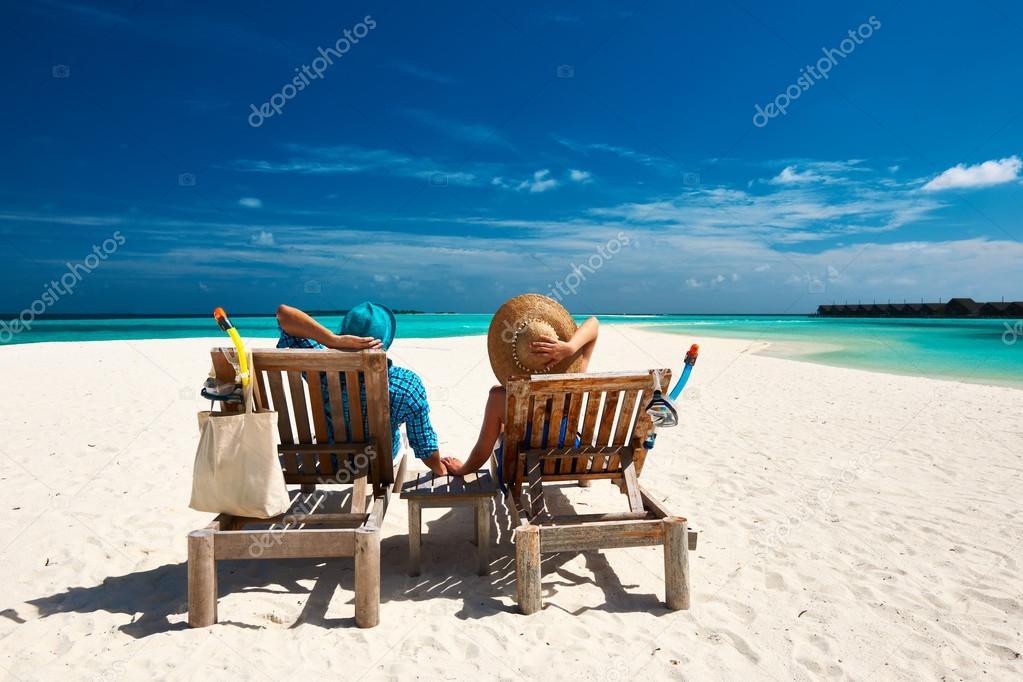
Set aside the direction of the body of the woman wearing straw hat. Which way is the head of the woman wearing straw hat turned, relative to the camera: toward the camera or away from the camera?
away from the camera

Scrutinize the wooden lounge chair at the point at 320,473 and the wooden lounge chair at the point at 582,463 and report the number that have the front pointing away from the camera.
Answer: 2

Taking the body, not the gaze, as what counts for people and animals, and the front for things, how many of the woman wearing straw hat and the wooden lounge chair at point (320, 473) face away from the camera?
2

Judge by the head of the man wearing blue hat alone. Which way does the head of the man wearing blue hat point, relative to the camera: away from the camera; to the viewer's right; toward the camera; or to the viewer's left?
away from the camera

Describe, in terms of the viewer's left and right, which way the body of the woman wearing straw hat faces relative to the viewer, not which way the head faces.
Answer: facing away from the viewer

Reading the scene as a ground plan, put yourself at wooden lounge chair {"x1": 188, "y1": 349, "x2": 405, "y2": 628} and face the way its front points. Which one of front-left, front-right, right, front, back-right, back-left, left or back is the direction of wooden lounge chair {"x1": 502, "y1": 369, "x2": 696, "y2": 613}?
right

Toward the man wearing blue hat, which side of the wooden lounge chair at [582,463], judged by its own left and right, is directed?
left

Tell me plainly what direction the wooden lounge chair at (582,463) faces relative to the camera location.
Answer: facing away from the viewer

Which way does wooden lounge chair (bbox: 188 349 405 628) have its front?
away from the camera

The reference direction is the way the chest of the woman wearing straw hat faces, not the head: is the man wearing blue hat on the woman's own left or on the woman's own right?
on the woman's own left

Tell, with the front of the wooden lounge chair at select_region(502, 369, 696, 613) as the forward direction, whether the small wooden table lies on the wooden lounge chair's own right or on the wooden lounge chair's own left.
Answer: on the wooden lounge chair's own left

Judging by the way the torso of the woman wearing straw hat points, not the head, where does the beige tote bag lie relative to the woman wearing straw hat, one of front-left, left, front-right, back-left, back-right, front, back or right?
back-left
